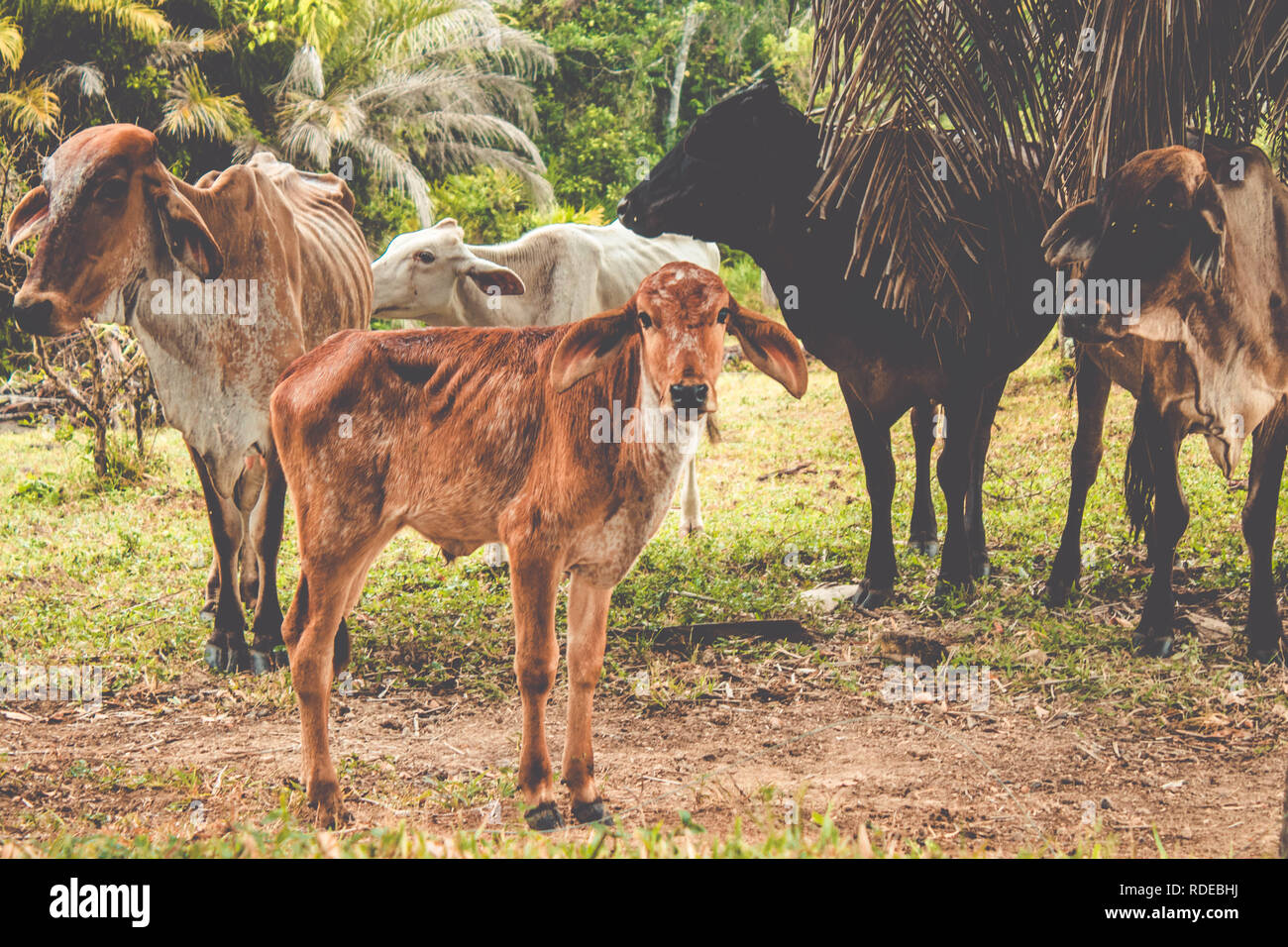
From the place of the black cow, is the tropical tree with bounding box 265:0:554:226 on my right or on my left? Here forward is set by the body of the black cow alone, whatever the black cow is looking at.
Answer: on my right

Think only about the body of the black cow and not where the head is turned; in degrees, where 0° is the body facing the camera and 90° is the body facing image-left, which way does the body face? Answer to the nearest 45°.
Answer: approximately 45°

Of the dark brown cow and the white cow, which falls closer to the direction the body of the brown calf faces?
the dark brown cow

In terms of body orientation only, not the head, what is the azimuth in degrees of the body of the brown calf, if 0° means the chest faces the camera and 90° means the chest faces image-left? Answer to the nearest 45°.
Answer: approximately 315°

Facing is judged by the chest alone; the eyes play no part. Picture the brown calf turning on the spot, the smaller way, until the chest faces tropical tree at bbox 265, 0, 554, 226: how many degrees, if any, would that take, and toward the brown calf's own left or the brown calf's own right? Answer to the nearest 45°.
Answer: approximately 135° to the brown calf's own left
